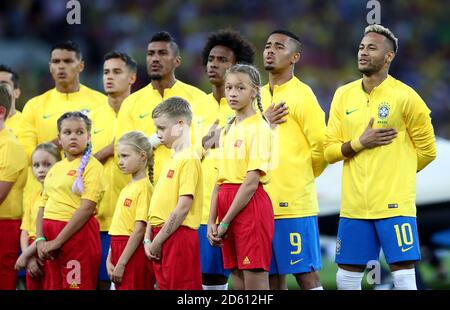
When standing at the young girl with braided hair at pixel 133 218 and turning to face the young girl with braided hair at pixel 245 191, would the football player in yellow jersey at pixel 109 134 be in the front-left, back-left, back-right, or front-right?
back-left

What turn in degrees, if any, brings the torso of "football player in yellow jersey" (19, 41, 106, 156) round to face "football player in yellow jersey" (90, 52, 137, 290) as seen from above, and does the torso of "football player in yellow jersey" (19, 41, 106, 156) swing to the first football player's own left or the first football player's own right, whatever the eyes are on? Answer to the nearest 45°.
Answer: approximately 45° to the first football player's own left

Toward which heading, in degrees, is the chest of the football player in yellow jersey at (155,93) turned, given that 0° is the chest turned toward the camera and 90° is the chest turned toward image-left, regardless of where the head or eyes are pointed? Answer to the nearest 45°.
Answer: approximately 0°

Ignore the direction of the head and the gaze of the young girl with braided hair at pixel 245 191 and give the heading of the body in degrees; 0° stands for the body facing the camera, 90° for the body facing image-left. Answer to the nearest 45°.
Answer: approximately 45°

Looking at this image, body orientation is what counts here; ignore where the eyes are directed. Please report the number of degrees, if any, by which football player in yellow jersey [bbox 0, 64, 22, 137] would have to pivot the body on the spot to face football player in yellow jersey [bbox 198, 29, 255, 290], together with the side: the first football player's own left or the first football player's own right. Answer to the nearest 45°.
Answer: approximately 90° to the first football player's own left

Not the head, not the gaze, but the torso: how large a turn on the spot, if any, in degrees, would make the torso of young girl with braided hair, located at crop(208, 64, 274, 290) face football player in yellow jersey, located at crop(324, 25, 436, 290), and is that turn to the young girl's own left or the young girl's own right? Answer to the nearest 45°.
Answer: approximately 135° to the young girl's own left

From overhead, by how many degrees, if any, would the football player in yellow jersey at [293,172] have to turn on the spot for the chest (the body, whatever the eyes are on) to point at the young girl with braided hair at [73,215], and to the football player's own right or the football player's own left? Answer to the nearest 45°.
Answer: approximately 45° to the football player's own right

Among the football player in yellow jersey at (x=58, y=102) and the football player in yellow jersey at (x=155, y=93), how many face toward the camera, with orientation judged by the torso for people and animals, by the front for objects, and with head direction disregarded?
2

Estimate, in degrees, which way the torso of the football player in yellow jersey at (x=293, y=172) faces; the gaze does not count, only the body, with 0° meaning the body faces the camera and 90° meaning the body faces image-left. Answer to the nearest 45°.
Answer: approximately 45°
